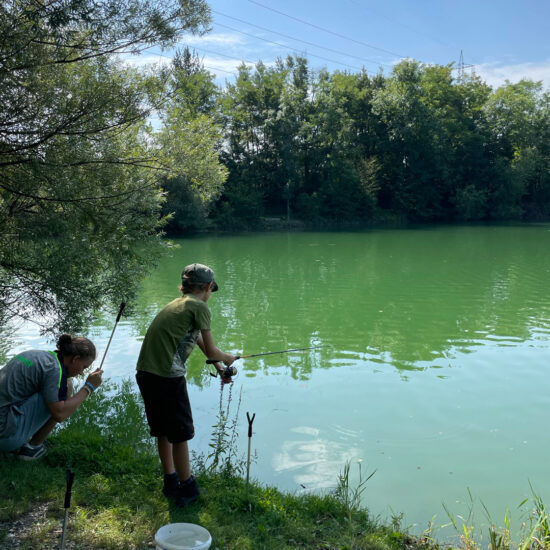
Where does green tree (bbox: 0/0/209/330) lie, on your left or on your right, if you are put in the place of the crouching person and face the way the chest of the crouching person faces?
on your left

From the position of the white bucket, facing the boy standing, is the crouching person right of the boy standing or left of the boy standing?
left

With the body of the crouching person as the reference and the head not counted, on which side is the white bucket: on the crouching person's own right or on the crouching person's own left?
on the crouching person's own right

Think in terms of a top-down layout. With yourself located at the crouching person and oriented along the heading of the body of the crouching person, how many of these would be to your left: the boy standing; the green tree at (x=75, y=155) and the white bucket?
1

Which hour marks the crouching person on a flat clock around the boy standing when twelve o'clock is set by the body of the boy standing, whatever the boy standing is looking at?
The crouching person is roughly at 8 o'clock from the boy standing.

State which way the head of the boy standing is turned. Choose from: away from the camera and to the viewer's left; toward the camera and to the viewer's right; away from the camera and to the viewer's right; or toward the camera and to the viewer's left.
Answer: away from the camera and to the viewer's right

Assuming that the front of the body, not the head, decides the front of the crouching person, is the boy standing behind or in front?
in front

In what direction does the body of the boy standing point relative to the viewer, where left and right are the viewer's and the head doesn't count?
facing away from the viewer and to the right of the viewer

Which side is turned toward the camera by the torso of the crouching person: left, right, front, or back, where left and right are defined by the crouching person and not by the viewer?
right

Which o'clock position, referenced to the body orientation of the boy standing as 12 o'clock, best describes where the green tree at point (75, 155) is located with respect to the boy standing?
The green tree is roughly at 10 o'clock from the boy standing.

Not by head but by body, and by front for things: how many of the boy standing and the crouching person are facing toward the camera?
0
